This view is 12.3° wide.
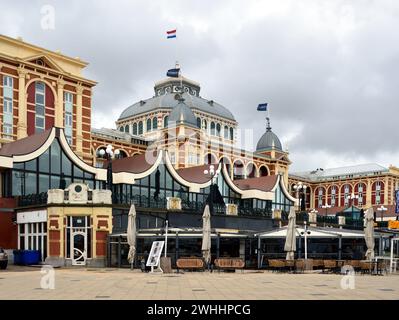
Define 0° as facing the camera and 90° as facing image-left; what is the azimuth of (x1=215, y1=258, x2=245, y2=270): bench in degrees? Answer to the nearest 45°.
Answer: approximately 0°

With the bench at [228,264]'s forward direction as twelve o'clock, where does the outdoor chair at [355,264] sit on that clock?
The outdoor chair is roughly at 9 o'clock from the bench.

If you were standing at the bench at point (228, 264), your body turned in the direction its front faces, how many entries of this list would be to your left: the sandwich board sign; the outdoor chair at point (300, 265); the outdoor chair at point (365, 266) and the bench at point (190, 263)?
2

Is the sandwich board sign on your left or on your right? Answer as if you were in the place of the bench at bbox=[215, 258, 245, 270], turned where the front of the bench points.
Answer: on your right

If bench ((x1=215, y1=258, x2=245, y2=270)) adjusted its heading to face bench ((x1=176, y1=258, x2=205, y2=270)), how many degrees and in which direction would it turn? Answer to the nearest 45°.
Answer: approximately 45° to its right

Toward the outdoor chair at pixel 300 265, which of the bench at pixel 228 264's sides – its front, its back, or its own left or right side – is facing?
left

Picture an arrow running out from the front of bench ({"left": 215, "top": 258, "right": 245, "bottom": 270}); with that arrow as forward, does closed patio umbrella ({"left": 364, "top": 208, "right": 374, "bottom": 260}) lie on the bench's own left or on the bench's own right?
on the bench's own left

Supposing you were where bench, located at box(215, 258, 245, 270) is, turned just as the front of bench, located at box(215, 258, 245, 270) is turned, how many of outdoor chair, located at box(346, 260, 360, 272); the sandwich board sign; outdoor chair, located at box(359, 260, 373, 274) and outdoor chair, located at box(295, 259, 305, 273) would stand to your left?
3

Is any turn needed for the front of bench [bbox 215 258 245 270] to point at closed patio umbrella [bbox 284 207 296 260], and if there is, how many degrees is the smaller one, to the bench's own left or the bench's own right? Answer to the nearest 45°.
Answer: approximately 135° to the bench's own left

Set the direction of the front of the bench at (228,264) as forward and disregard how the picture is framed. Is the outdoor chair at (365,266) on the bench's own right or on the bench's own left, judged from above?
on the bench's own left

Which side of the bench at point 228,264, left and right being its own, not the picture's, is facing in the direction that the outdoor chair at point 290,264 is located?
left
